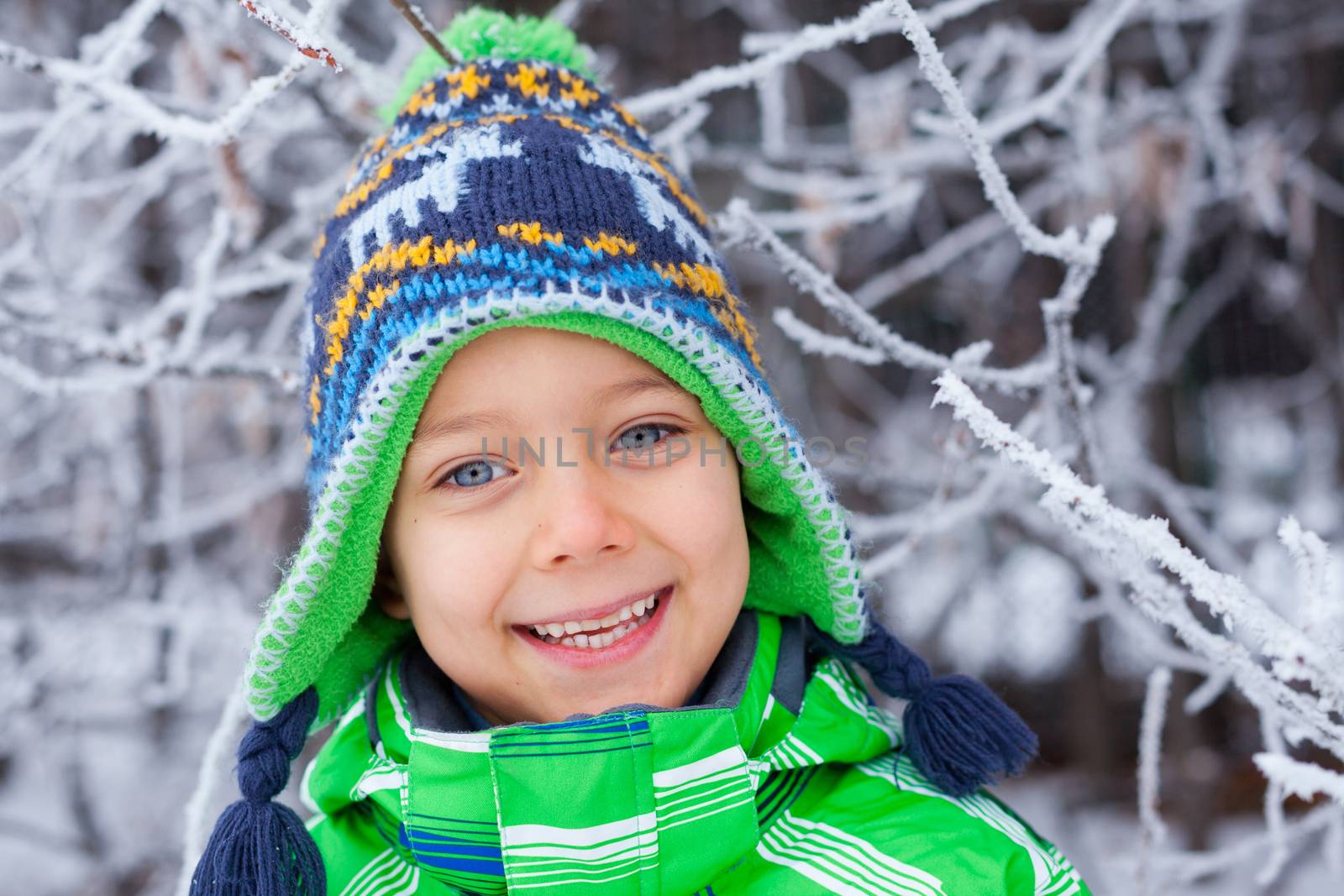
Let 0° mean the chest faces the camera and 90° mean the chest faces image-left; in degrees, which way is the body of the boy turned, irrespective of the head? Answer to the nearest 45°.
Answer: approximately 0°

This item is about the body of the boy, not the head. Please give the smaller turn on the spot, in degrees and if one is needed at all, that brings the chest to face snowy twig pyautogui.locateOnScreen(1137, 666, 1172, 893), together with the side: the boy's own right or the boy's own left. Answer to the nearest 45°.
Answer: approximately 135° to the boy's own left
